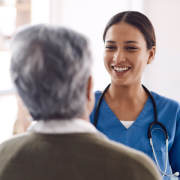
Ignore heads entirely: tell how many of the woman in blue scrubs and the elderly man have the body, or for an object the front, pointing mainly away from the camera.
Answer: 1

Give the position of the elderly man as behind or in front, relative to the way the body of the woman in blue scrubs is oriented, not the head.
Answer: in front

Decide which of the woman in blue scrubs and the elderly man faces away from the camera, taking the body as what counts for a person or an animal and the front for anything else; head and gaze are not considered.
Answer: the elderly man

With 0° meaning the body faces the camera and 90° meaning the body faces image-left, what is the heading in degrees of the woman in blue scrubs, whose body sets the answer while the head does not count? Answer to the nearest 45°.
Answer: approximately 45°

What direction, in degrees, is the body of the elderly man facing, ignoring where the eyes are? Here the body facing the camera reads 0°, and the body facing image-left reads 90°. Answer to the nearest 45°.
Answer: approximately 180°

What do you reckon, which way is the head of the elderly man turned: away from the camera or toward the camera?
away from the camera

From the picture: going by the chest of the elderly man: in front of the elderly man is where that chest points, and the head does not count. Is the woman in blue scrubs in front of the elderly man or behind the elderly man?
in front
